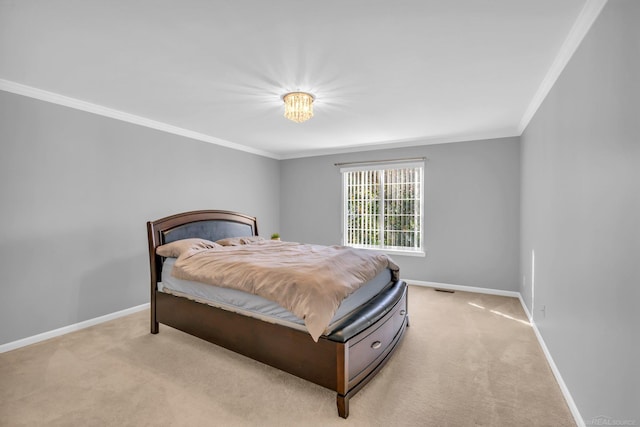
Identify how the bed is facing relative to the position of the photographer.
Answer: facing the viewer and to the right of the viewer
